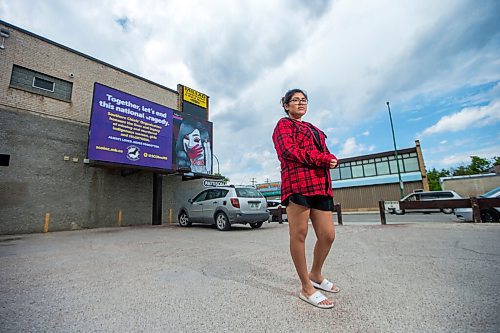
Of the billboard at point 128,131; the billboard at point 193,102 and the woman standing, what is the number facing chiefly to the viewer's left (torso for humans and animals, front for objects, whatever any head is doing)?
0

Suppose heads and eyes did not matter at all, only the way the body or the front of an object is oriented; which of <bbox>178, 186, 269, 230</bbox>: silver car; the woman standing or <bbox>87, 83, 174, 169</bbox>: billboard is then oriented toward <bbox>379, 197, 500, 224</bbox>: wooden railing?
the billboard

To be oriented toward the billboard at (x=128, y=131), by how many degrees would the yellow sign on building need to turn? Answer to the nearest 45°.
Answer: approximately 90° to its right

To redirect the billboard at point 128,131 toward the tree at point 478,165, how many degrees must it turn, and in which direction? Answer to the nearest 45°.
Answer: approximately 45° to its left

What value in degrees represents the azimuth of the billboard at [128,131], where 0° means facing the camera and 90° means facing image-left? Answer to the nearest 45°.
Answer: approximately 315°

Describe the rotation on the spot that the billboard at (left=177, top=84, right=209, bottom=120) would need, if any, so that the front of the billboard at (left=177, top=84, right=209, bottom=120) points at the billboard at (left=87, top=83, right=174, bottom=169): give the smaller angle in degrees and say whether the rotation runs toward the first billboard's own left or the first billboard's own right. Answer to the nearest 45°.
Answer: approximately 90° to the first billboard's own right

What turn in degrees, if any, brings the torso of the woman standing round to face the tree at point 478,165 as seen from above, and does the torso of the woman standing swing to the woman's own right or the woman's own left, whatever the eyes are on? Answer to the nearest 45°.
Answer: approximately 90° to the woman's own left

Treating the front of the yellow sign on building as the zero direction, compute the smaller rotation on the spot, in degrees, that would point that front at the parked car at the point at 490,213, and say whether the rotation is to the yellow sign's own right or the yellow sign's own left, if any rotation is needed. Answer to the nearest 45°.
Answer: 0° — it already faces it

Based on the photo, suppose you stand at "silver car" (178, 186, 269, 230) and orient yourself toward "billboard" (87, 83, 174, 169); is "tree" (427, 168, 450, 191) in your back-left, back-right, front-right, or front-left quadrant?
back-right

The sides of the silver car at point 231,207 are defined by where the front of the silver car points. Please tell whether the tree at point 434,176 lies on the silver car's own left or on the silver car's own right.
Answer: on the silver car's own right

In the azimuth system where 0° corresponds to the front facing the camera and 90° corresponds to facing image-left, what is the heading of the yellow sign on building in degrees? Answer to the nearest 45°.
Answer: approximately 315°

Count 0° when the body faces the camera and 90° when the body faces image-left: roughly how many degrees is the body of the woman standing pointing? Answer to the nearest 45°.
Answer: approximately 315°

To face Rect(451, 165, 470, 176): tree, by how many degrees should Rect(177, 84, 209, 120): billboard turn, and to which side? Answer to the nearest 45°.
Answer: approximately 45° to its left

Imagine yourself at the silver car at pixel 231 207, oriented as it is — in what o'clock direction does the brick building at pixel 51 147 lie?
The brick building is roughly at 11 o'clock from the silver car.

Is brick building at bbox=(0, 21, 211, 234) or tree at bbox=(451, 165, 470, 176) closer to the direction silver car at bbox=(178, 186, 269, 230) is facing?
the brick building
